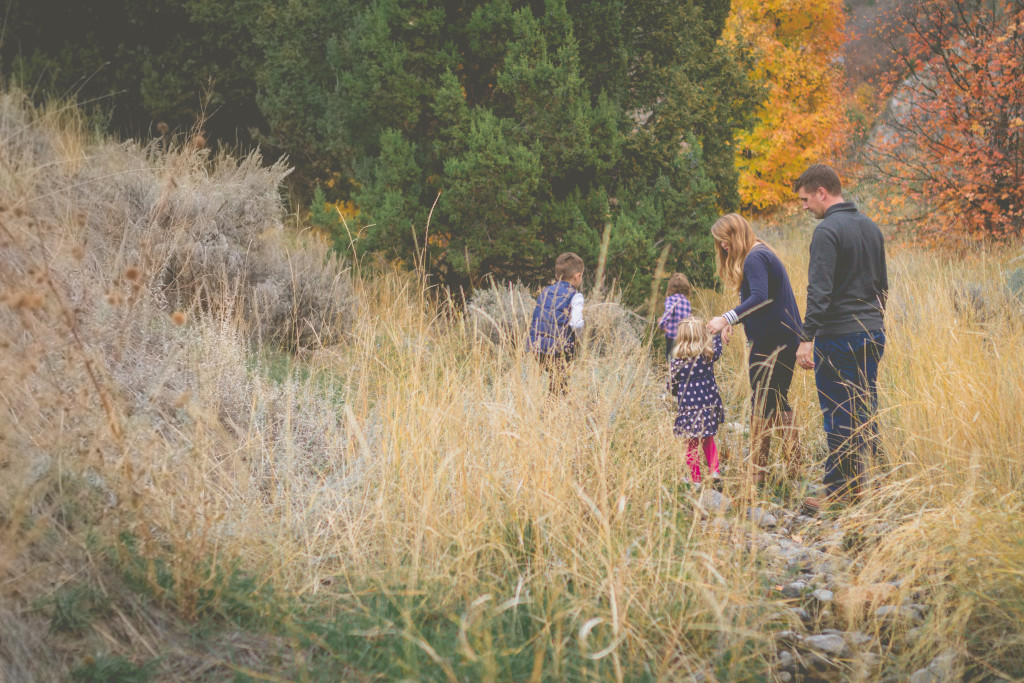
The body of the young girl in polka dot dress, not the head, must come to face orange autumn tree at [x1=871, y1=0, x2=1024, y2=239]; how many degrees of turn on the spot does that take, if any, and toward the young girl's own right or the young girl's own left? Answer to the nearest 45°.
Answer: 0° — they already face it

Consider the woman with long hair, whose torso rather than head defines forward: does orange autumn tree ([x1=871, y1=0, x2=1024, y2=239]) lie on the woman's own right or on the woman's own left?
on the woman's own right

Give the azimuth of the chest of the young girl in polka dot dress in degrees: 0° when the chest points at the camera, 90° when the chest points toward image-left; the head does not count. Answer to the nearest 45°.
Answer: approximately 180°

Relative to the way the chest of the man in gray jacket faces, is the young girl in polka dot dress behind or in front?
in front

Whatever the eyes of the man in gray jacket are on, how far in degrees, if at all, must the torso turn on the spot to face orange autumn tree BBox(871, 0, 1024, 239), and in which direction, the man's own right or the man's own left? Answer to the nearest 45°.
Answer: approximately 45° to the man's own right

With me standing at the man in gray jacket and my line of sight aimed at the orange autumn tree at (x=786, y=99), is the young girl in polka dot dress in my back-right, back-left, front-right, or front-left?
front-left

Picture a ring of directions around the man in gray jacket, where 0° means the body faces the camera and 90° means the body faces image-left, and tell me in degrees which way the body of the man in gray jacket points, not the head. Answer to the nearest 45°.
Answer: approximately 135°
